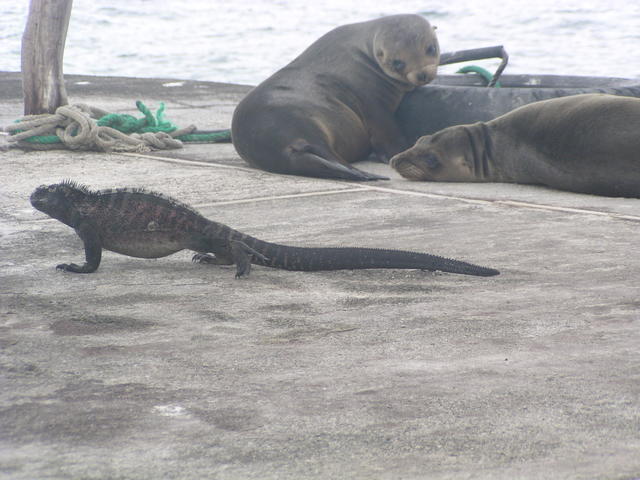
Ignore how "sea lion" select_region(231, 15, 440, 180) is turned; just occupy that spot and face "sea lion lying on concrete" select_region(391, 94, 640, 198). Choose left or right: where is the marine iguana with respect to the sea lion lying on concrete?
right

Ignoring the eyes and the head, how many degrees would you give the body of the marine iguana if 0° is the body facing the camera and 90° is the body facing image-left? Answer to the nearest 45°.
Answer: approximately 90°

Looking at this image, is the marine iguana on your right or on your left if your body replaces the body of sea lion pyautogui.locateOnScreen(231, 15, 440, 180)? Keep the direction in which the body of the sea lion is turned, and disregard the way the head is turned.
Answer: on your right

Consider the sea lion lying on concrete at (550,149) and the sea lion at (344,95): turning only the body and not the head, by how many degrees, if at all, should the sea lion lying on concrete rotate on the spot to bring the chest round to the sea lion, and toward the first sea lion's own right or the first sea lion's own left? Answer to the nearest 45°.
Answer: approximately 45° to the first sea lion's own right

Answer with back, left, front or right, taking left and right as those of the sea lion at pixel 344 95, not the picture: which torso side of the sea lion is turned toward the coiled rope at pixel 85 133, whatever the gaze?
back

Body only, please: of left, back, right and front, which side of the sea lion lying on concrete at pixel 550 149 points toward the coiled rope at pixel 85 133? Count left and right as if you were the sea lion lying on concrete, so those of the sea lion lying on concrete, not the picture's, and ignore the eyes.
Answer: front

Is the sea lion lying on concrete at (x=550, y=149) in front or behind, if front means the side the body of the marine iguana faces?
behind

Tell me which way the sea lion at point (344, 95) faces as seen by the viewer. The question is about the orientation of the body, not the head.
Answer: to the viewer's right

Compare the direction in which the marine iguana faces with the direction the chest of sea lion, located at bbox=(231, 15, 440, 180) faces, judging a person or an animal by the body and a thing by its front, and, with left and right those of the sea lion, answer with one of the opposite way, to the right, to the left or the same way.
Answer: the opposite way

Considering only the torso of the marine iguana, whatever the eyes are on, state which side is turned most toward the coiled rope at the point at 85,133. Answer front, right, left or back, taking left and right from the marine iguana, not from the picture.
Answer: right

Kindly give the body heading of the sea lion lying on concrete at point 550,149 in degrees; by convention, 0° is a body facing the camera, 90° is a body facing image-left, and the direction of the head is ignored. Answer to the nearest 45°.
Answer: approximately 90°

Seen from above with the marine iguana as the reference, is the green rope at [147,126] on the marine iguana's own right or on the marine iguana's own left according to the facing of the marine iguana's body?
on the marine iguana's own right

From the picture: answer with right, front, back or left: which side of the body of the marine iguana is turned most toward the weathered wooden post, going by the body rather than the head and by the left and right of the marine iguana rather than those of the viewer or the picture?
right

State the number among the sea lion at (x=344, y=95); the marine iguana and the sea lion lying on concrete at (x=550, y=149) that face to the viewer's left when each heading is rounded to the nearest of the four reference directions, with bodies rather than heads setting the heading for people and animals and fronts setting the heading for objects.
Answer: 2
